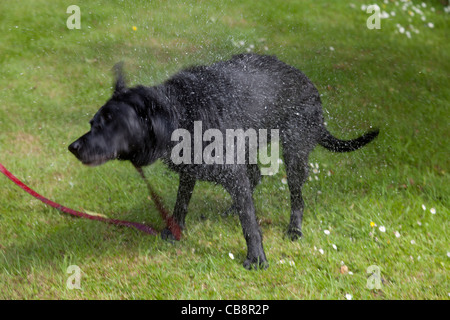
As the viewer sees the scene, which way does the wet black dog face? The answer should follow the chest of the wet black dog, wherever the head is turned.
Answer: to the viewer's left
